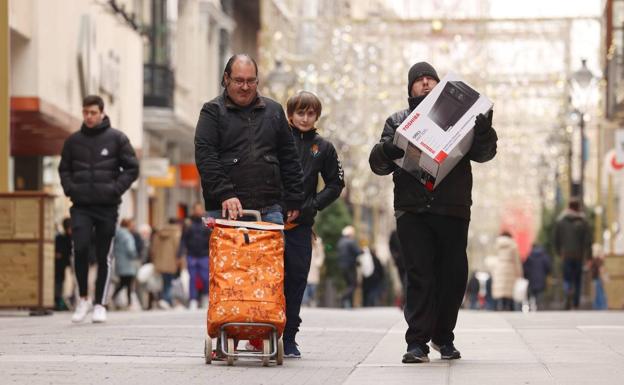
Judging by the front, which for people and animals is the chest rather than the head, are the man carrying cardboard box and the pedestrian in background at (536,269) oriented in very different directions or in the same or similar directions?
very different directions

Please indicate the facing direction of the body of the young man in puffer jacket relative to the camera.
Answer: toward the camera

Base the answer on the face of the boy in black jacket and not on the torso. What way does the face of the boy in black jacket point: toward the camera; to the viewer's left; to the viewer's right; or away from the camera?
toward the camera

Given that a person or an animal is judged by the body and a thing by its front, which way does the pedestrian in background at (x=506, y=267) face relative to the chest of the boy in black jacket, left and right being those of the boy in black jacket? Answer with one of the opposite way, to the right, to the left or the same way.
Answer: the opposite way

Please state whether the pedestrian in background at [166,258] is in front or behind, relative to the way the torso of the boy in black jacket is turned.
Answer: behind

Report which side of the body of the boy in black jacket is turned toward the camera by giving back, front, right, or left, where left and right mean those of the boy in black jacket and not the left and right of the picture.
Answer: front

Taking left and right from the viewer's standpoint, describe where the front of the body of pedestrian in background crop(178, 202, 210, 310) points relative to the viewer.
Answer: facing the viewer

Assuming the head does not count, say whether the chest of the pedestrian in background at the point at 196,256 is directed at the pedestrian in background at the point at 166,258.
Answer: no

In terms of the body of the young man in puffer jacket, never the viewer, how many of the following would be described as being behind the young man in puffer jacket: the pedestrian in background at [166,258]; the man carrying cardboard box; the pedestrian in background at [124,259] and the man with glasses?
2

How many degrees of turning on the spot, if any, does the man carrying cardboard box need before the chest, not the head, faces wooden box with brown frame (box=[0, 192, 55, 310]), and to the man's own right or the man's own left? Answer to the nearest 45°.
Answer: approximately 135° to the man's own right

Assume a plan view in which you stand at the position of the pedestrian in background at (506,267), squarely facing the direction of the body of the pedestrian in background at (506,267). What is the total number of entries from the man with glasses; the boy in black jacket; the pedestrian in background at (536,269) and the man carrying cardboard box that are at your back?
3
